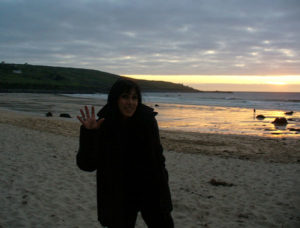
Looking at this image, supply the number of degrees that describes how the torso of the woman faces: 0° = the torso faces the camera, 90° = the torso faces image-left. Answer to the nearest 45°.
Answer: approximately 0°

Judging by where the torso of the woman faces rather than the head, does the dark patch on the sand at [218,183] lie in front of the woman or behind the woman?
behind
